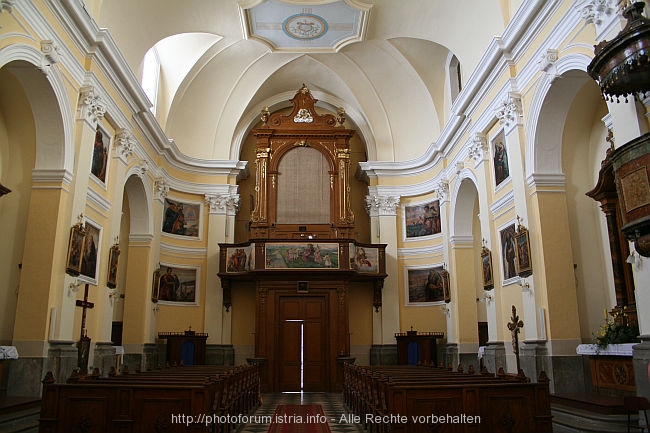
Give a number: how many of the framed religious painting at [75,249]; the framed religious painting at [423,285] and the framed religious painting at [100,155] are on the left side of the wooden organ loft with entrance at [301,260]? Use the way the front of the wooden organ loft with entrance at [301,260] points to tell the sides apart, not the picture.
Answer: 1

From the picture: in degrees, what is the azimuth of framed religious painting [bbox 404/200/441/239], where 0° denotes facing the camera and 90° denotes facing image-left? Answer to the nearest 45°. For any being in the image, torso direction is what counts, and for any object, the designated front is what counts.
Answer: approximately 45°

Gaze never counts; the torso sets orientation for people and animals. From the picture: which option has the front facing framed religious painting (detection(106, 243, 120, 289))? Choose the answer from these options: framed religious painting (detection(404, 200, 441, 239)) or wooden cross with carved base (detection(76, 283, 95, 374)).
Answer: framed religious painting (detection(404, 200, 441, 239))

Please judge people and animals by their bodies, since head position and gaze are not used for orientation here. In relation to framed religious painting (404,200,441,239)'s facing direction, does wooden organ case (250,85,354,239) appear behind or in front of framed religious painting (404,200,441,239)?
in front

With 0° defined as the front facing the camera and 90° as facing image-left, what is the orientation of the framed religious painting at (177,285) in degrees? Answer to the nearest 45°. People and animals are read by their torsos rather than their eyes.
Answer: approximately 315°

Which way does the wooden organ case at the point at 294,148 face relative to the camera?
toward the camera

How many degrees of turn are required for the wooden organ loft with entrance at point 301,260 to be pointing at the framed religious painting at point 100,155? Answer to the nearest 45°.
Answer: approximately 45° to its right

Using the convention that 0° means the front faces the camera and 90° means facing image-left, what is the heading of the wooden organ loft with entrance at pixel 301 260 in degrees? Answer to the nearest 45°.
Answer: approximately 0°

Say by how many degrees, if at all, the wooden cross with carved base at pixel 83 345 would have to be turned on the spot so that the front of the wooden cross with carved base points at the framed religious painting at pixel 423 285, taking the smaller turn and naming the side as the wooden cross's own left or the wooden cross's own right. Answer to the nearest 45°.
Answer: approximately 90° to the wooden cross's own left

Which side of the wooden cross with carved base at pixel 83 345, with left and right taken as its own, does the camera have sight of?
front

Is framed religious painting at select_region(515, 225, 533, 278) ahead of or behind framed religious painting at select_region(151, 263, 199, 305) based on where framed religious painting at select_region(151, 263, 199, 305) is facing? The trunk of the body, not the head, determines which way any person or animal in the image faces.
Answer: ahead

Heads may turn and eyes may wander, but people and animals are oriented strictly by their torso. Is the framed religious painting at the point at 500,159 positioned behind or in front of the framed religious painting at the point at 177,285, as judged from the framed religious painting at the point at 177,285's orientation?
in front

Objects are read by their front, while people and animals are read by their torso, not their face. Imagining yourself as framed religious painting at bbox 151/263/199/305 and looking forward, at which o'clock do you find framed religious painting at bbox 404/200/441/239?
framed religious painting at bbox 404/200/441/239 is roughly at 11 o'clock from framed religious painting at bbox 151/263/199/305.

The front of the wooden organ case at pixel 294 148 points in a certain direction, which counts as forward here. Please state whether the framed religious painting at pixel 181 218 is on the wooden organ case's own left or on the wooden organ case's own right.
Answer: on the wooden organ case's own right
